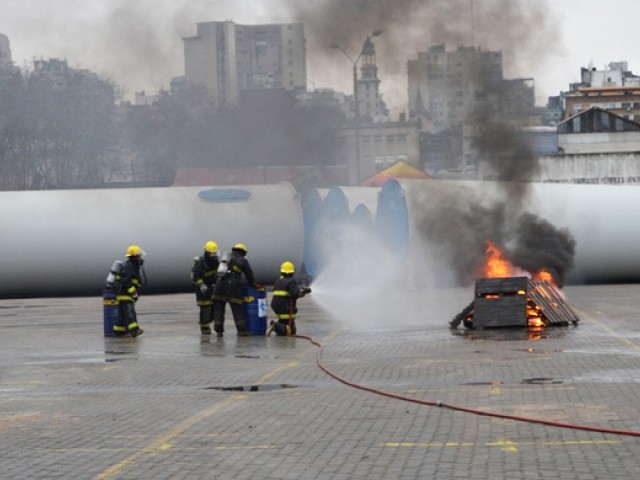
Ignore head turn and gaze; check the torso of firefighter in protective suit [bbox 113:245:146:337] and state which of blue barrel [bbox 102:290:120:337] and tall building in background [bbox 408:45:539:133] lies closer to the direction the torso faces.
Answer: the tall building in background

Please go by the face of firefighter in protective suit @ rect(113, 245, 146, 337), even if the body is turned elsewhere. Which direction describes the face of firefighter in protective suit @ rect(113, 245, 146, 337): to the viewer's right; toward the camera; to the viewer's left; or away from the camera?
to the viewer's right

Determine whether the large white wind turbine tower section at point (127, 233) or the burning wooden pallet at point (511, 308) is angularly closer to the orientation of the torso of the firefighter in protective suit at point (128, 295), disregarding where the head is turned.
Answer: the burning wooden pallet

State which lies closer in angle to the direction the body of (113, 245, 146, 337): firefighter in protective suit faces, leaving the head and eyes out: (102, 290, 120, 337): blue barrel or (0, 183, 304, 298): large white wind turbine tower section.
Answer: the large white wind turbine tower section

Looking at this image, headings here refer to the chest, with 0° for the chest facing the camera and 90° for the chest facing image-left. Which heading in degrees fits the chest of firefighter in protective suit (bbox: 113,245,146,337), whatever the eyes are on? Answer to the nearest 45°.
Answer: approximately 270°

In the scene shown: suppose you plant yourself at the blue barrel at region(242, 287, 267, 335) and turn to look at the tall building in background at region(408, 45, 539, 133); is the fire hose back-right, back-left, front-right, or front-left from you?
back-right

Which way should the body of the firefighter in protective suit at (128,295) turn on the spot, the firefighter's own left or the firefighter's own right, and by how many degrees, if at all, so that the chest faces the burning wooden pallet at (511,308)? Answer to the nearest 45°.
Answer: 0° — they already face it

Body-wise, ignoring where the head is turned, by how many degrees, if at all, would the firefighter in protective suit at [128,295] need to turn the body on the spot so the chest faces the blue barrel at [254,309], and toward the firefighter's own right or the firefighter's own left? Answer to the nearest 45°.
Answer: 0° — they already face it

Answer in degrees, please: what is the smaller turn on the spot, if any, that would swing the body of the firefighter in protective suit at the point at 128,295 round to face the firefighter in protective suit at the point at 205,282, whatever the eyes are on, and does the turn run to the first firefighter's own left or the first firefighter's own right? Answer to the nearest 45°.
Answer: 0° — they already face them

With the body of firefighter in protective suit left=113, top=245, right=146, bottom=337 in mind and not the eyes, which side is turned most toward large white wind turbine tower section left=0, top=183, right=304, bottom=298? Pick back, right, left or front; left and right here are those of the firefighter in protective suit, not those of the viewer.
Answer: left

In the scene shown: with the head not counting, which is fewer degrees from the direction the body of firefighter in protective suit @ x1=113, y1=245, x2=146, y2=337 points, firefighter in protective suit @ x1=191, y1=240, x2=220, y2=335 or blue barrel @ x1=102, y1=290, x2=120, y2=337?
the firefighter in protective suit

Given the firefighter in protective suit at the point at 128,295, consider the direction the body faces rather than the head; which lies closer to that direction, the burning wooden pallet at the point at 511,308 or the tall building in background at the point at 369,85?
the burning wooden pallet
